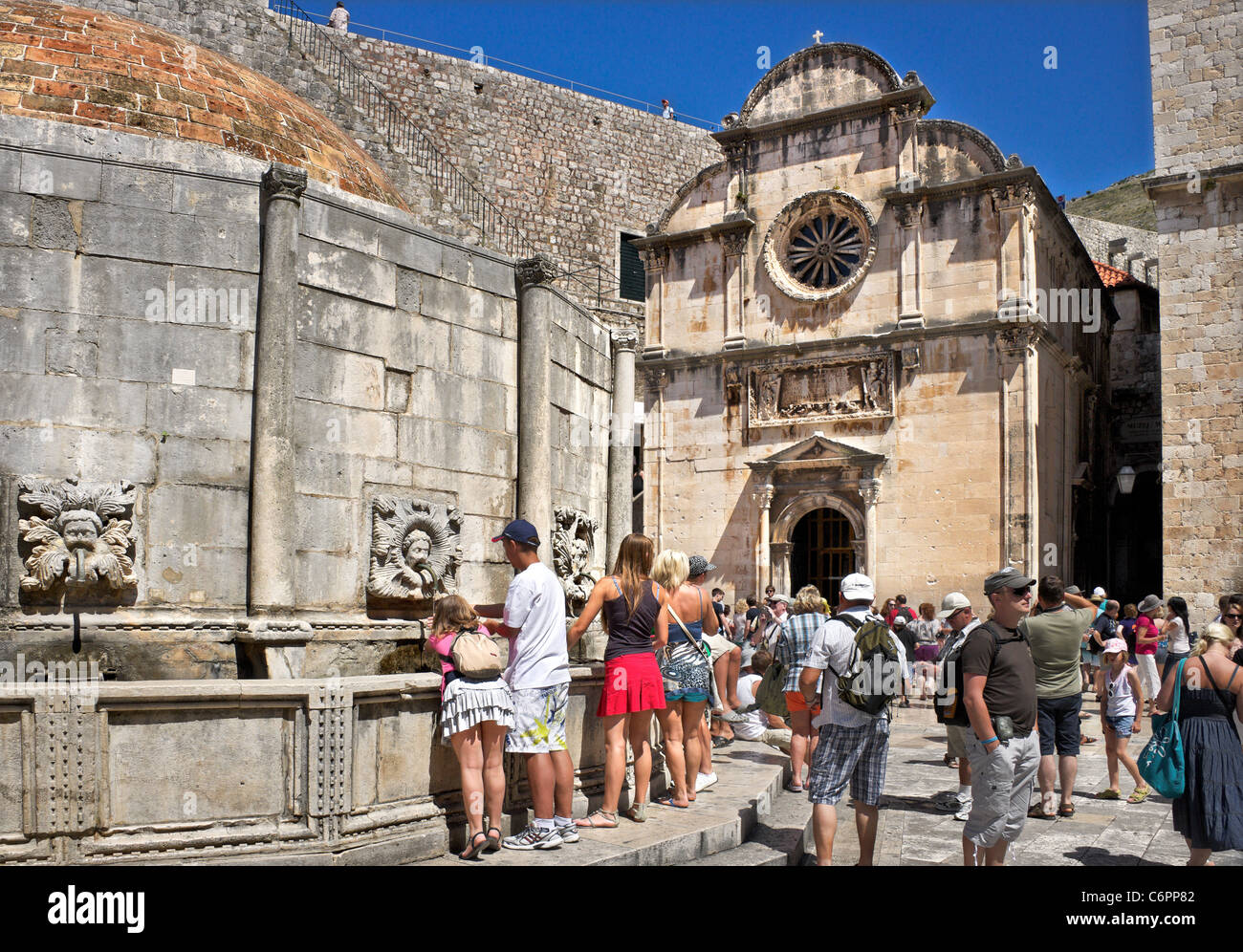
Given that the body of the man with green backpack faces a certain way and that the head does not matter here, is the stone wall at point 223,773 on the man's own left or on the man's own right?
on the man's own left

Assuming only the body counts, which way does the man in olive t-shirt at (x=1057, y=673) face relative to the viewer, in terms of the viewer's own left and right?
facing away from the viewer

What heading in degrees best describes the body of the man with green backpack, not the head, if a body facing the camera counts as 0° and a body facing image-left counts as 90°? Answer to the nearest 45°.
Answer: approximately 135°

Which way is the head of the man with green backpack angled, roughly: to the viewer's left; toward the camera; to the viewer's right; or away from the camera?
away from the camera

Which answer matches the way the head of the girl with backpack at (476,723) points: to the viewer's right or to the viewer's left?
to the viewer's left
